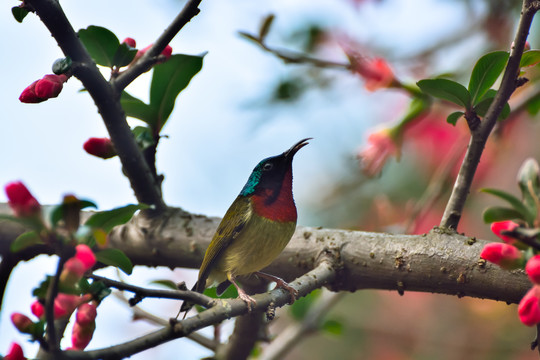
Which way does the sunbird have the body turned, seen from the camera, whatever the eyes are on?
to the viewer's right

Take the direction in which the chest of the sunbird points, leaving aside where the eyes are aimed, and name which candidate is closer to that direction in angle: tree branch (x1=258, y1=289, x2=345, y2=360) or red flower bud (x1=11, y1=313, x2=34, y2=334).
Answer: the tree branch

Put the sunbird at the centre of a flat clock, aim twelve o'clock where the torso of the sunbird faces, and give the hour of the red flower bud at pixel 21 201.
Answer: The red flower bud is roughly at 4 o'clock from the sunbird.
